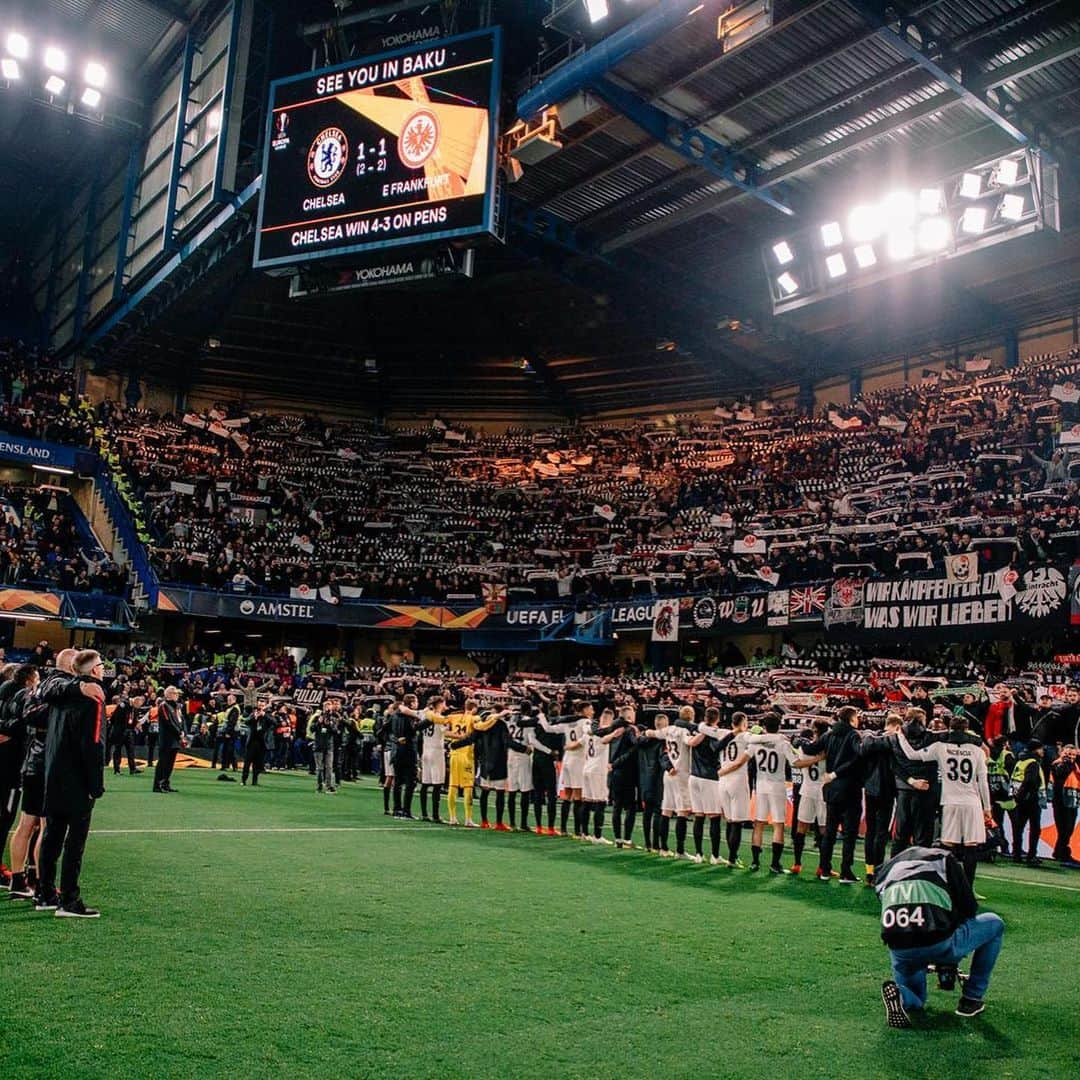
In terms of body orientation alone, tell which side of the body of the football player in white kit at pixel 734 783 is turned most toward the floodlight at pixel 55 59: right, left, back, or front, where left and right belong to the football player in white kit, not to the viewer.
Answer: left

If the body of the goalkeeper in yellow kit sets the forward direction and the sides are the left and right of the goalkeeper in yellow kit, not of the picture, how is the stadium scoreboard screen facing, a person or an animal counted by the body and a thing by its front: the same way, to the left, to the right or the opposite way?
the opposite way

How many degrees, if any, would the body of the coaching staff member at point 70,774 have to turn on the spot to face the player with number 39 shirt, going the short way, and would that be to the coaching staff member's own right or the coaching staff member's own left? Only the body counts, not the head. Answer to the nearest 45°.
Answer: approximately 45° to the coaching staff member's own right

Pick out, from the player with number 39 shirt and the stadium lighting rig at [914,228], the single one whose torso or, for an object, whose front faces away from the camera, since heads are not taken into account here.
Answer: the player with number 39 shirt

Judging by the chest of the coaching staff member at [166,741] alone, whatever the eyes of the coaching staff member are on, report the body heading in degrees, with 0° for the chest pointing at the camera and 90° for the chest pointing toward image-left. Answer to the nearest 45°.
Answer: approximately 270°

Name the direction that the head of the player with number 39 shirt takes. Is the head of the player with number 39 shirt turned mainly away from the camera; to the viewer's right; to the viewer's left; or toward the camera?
away from the camera

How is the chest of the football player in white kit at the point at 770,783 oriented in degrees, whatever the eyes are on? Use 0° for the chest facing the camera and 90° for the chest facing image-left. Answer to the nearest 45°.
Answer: approximately 180°

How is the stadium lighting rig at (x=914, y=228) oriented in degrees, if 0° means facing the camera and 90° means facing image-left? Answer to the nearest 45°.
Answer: approximately 45°

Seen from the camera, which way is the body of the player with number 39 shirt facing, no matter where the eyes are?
away from the camera

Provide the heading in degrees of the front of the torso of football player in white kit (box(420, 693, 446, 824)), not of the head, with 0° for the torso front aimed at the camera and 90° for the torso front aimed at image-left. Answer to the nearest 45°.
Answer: approximately 225°

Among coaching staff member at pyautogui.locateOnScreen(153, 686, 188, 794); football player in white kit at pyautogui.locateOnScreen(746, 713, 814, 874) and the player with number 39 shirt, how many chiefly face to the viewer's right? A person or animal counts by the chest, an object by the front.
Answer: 1

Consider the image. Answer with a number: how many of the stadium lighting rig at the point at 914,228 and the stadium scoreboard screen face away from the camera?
0

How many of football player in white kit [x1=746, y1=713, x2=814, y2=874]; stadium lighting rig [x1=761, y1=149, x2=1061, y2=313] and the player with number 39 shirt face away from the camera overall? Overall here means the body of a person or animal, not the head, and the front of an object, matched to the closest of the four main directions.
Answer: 2

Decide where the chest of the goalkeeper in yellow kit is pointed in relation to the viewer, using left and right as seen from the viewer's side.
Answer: facing away from the viewer and to the right of the viewer

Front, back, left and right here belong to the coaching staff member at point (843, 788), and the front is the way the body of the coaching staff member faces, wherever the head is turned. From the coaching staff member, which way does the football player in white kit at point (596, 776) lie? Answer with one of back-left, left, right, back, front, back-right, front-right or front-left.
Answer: left
